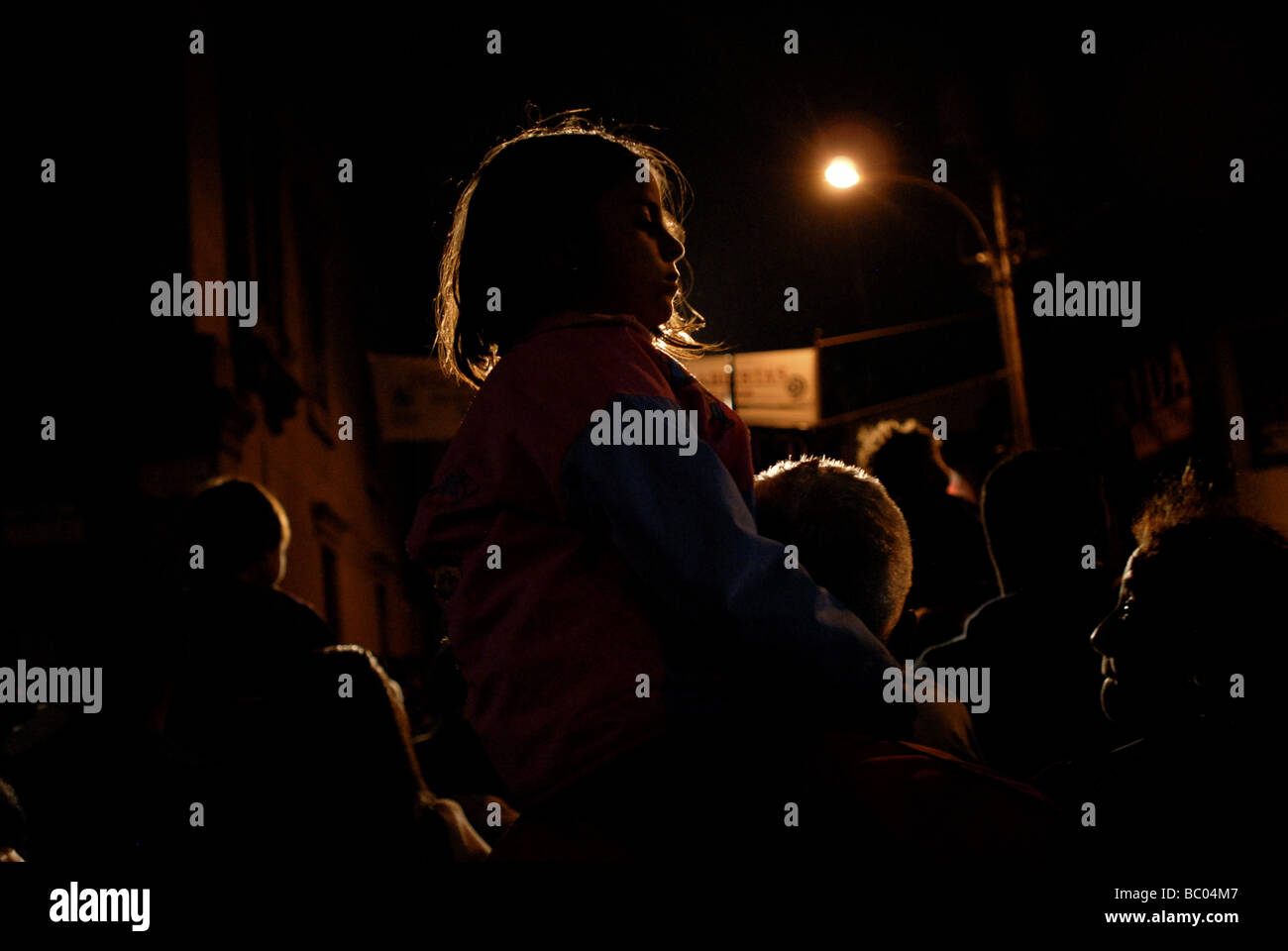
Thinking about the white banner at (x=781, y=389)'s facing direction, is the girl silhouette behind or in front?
in front

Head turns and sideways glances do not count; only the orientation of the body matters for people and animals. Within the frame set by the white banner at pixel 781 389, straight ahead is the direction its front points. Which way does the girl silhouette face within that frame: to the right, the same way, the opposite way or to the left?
to the left

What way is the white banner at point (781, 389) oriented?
toward the camera

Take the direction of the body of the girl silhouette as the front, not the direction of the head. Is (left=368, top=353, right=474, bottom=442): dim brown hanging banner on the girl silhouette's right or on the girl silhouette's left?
on the girl silhouette's left

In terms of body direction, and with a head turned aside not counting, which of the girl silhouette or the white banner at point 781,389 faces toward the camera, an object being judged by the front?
the white banner

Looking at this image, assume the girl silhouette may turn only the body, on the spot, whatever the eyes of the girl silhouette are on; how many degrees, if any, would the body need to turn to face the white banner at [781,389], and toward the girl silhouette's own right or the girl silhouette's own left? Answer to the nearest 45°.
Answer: approximately 90° to the girl silhouette's own left

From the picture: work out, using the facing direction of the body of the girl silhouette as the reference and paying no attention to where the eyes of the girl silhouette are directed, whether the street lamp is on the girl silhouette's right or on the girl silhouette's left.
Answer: on the girl silhouette's left

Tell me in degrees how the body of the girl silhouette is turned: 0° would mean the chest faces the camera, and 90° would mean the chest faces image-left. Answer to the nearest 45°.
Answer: approximately 270°

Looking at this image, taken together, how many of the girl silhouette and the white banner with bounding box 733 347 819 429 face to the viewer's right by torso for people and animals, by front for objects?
1
